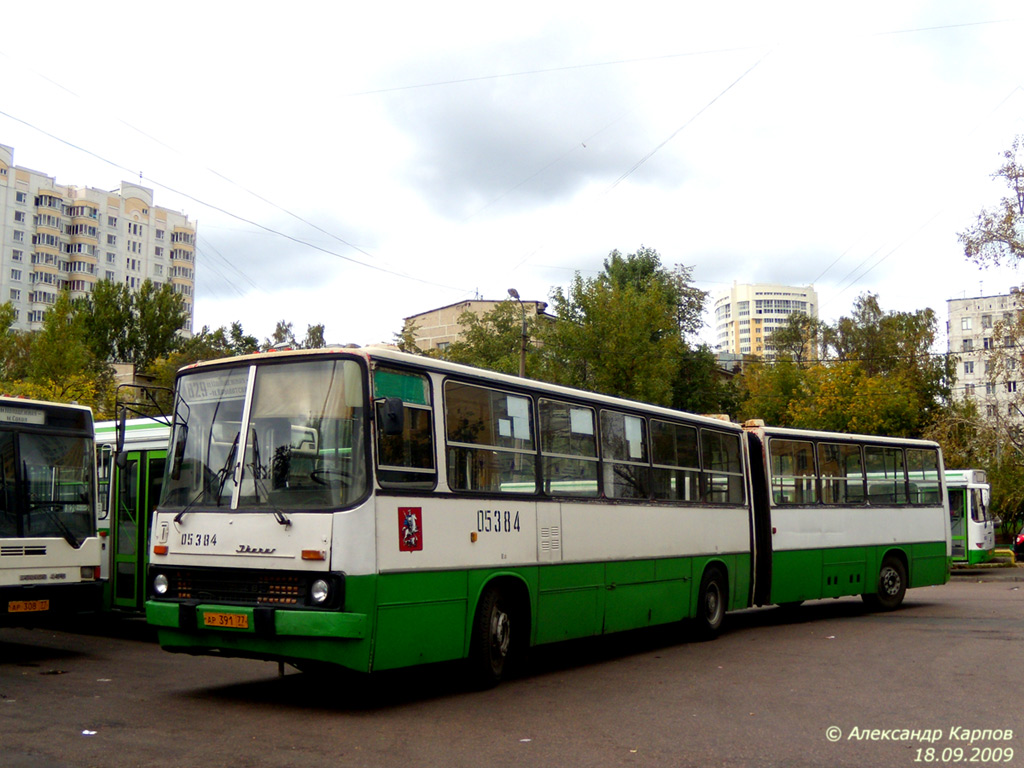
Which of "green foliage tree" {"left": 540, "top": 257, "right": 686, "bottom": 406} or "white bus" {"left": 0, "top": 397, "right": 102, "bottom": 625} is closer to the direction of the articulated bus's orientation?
the white bus

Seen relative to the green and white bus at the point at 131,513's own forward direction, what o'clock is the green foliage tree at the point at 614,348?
The green foliage tree is roughly at 10 o'clock from the green and white bus.

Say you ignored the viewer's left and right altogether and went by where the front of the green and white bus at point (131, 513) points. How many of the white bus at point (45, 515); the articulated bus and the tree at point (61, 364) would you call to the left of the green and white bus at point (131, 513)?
1

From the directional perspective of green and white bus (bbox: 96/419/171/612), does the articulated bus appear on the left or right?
on its right

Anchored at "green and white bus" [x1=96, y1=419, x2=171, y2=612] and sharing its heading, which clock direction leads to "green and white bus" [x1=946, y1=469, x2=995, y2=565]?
"green and white bus" [x1=946, y1=469, x2=995, y2=565] is roughly at 11 o'clock from "green and white bus" [x1=96, y1=419, x2=171, y2=612].

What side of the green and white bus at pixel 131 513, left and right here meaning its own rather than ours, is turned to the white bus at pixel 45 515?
right

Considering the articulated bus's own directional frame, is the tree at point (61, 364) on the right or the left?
on its right

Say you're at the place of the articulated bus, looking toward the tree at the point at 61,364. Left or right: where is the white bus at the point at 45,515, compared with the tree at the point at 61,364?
left

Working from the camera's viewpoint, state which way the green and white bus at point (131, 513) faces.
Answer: facing to the right of the viewer

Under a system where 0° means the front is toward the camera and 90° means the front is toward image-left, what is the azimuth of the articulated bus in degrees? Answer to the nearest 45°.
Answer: approximately 45°

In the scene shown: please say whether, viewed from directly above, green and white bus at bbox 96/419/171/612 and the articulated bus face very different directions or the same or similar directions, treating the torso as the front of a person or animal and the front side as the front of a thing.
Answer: very different directions

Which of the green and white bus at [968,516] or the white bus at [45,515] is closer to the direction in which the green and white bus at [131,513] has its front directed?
the green and white bus

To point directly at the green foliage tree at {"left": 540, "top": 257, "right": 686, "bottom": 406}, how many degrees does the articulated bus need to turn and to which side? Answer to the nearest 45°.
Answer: approximately 135° to its right
